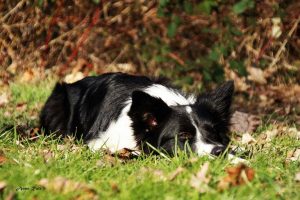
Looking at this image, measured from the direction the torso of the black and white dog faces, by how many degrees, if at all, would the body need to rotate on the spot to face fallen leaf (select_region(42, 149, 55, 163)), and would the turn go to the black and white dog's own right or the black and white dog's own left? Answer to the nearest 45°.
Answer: approximately 90° to the black and white dog's own right

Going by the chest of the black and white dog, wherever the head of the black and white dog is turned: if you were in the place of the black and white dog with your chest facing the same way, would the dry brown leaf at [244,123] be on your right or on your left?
on your left

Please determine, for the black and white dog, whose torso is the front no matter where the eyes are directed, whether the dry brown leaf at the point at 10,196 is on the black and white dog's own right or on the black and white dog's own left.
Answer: on the black and white dog's own right

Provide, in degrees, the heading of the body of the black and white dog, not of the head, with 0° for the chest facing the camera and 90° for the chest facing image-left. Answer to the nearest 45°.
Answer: approximately 315°

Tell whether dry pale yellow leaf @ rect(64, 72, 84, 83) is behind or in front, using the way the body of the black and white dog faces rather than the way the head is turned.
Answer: behind

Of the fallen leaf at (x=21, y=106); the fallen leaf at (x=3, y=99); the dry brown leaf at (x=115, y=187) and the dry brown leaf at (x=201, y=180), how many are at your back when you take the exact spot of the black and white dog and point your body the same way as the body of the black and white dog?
2

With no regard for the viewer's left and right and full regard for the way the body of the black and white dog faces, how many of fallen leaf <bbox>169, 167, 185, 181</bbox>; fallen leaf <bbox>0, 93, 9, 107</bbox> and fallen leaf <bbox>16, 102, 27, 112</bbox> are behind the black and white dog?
2

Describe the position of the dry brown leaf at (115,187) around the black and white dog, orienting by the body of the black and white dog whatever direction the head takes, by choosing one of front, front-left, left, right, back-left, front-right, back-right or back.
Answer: front-right
